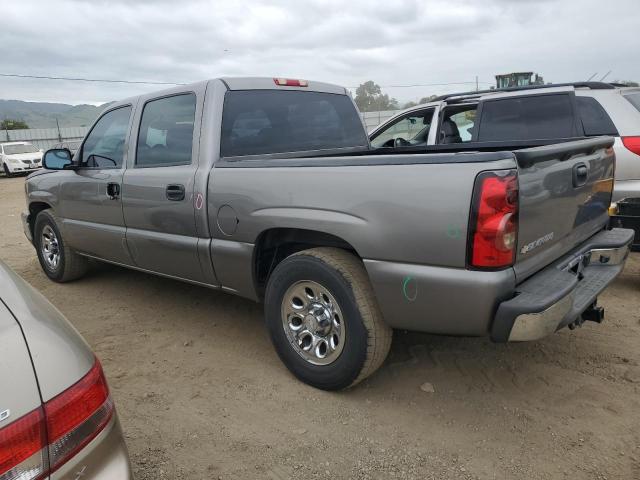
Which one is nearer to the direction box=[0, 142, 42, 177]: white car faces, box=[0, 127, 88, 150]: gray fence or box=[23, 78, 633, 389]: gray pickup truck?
the gray pickup truck

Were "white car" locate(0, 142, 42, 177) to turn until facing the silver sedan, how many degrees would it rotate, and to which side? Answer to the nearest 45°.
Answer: approximately 45° to its right

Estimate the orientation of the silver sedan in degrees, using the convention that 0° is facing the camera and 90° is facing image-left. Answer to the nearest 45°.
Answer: approximately 135°

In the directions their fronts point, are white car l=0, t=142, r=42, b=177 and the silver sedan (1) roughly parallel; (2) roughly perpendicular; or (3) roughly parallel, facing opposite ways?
roughly parallel, facing opposite ways

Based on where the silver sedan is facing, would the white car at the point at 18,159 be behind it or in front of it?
in front

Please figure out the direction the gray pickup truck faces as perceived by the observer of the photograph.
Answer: facing away from the viewer and to the left of the viewer

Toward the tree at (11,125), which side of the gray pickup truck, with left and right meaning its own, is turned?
front

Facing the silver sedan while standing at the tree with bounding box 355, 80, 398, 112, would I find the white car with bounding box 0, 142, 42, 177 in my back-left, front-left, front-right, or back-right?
front-right

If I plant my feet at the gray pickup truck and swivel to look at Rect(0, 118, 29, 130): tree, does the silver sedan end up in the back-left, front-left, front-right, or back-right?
back-left

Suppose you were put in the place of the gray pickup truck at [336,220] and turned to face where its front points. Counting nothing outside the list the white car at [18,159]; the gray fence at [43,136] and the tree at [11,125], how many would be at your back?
0

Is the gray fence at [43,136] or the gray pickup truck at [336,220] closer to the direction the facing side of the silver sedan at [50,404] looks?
the gray fence

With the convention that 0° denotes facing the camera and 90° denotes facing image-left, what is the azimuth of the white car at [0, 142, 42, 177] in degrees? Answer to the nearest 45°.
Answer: approximately 315°

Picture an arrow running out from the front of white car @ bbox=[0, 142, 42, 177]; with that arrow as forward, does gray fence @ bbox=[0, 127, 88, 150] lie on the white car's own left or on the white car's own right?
on the white car's own left

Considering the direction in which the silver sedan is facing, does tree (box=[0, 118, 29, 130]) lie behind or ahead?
ahead

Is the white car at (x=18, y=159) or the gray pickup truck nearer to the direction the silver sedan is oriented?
the white car

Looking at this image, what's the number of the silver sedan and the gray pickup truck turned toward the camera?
0
